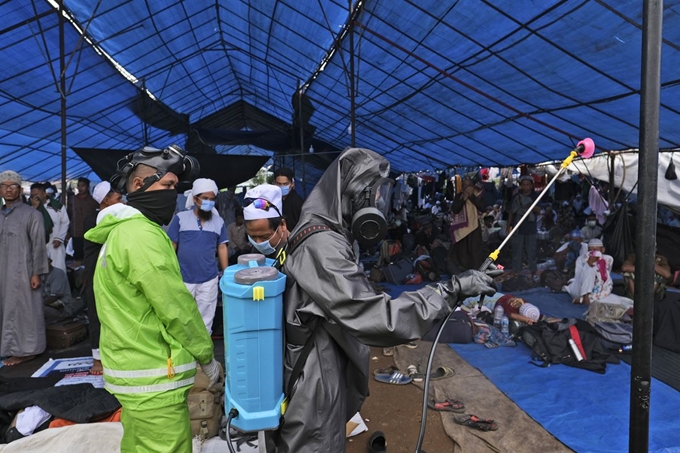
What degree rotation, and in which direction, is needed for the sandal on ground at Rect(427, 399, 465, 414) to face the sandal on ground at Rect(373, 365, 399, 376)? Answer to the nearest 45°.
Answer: approximately 45° to its right

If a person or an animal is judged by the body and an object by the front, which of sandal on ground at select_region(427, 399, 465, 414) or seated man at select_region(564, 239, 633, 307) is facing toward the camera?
the seated man

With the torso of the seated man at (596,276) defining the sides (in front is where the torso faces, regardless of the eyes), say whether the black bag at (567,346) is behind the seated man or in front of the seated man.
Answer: in front

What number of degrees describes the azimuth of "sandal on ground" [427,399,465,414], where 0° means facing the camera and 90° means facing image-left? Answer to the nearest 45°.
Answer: approximately 90°

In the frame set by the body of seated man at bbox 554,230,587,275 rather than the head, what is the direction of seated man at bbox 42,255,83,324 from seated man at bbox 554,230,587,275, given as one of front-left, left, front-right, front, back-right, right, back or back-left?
right

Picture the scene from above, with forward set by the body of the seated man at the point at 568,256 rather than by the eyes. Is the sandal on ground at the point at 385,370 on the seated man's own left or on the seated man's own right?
on the seated man's own right

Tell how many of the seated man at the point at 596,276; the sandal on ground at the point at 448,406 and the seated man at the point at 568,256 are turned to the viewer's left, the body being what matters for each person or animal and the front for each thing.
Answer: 1

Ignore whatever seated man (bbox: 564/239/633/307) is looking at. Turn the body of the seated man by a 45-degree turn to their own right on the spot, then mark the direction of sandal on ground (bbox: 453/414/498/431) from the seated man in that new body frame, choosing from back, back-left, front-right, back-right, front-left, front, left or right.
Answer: front-left

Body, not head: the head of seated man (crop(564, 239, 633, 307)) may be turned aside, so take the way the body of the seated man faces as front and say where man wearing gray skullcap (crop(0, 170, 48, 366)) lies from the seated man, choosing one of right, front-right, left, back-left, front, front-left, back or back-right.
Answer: front-right

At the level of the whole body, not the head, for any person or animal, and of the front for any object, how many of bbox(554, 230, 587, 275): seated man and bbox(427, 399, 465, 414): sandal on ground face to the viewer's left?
1

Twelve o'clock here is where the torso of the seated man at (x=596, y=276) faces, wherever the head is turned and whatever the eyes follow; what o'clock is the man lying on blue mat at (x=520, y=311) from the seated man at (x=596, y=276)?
the man lying on blue mat at (x=520, y=311) is roughly at 1 o'clock from the seated man at (x=596, y=276).

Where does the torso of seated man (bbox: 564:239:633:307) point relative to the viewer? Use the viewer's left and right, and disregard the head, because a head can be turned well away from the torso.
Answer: facing the viewer

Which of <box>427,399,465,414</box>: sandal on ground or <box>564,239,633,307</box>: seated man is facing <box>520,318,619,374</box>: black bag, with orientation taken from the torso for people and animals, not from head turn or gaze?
the seated man
